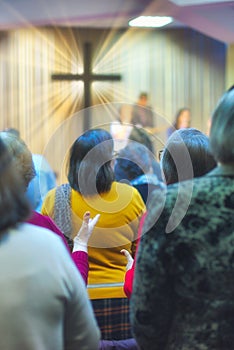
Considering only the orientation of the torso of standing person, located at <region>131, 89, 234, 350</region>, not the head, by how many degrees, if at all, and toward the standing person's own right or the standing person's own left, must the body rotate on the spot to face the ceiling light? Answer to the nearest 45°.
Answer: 0° — they already face it

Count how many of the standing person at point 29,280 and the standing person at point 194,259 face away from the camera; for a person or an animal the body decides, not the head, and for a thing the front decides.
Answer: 2

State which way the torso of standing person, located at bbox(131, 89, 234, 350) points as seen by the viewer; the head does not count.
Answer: away from the camera

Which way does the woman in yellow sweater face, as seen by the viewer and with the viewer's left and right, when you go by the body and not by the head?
facing away from the viewer

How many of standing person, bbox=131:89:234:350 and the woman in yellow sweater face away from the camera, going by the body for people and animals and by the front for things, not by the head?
2

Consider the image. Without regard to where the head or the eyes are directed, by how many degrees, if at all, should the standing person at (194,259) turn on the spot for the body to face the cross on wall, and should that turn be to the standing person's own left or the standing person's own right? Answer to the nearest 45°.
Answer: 0° — they already face it

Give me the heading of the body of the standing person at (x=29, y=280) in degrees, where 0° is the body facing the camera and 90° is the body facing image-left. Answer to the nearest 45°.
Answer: approximately 180°

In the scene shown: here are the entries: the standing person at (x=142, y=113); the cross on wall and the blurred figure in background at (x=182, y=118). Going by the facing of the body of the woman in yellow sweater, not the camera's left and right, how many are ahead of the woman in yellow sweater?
3

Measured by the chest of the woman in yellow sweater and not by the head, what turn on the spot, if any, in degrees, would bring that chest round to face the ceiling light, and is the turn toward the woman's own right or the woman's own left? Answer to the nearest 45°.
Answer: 0° — they already face it

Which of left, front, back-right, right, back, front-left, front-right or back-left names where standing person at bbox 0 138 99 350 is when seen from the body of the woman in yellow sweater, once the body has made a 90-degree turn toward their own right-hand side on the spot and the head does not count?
right

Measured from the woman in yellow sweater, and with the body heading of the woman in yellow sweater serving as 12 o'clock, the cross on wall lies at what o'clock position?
The cross on wall is roughly at 12 o'clock from the woman in yellow sweater.

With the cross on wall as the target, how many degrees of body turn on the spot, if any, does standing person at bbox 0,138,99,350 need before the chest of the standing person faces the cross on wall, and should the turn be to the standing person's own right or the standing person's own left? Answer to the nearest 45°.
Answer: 0° — they already face it
